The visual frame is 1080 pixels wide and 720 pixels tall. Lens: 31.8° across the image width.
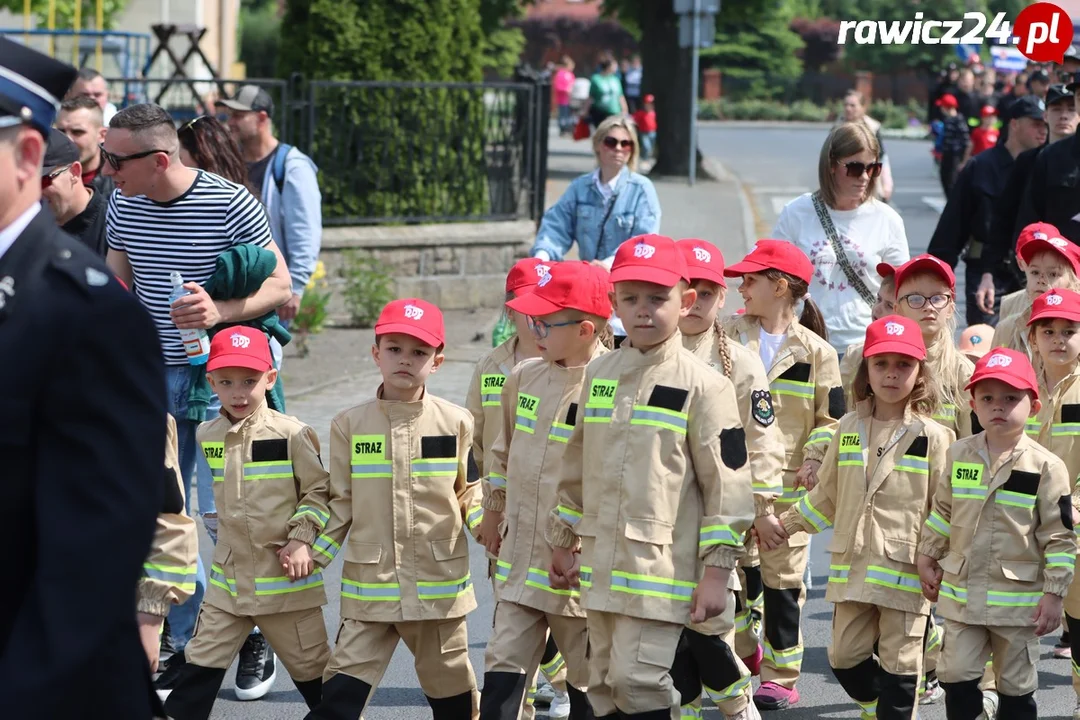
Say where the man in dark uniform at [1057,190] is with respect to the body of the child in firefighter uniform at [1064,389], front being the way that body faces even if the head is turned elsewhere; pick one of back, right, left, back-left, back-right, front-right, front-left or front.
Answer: back

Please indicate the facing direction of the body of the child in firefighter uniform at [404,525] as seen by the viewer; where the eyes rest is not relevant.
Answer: toward the camera

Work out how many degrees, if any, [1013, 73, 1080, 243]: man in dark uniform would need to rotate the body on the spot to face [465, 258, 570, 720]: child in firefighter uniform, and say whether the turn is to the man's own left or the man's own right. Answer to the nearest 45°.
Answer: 0° — they already face them

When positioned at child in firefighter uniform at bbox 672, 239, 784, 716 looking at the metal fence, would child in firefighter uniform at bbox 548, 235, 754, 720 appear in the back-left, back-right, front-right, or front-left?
back-left

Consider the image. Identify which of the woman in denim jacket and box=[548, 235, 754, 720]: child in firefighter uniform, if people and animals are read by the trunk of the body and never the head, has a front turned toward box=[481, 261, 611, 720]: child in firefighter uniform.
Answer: the woman in denim jacket

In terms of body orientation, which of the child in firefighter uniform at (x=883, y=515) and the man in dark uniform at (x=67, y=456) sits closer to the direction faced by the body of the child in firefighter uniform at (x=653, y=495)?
the man in dark uniform

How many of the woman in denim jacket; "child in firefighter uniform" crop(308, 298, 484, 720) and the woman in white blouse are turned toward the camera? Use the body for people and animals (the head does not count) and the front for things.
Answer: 3

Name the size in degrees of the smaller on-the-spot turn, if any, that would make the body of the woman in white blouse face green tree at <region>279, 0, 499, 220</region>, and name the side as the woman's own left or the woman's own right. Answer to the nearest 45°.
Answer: approximately 135° to the woman's own right

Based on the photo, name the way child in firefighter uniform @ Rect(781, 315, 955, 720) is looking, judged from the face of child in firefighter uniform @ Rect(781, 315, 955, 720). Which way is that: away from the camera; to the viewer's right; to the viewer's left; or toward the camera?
toward the camera

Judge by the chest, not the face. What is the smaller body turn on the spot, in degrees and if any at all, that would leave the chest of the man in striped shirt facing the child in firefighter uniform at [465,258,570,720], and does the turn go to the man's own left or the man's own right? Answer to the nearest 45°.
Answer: approximately 135° to the man's own left

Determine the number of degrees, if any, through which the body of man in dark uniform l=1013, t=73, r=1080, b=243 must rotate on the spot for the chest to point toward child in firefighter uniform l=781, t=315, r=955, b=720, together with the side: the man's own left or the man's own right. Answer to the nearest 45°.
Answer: approximately 45° to the man's own left

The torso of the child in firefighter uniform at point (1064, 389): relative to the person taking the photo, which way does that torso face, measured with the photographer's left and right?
facing the viewer

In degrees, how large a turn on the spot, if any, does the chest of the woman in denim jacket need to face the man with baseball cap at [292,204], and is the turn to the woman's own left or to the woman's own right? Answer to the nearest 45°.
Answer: approximately 45° to the woman's own right
